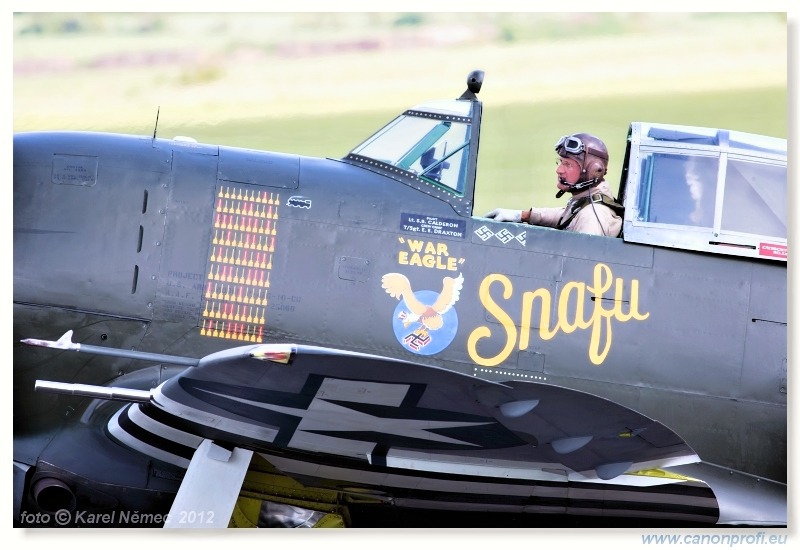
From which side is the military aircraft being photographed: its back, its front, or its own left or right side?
left

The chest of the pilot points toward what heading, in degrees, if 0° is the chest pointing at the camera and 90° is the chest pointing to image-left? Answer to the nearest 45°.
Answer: approximately 90°
